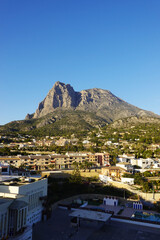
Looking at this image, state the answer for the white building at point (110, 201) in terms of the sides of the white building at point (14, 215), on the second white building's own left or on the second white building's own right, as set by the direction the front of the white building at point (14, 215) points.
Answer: on the second white building's own left
